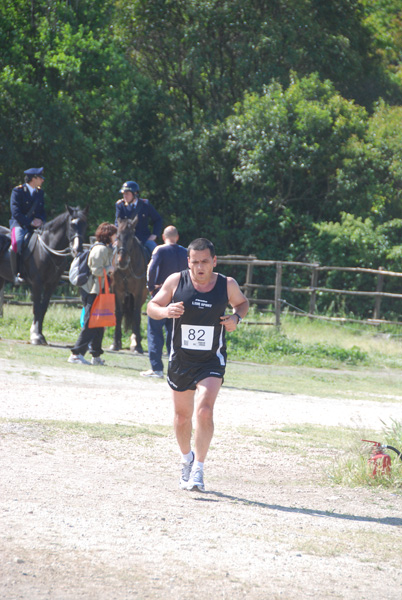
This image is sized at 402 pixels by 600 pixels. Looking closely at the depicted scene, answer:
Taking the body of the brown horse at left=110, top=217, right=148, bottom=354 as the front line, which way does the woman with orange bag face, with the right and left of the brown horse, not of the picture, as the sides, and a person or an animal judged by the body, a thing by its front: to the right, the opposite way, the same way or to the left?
to the left

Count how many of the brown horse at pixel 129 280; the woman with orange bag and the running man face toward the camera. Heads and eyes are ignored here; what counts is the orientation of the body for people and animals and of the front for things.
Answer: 2

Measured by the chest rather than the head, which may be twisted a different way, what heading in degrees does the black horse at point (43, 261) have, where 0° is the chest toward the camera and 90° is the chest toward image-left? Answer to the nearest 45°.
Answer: approximately 315°

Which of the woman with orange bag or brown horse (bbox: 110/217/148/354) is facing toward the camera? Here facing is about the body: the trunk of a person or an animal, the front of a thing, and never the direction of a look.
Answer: the brown horse

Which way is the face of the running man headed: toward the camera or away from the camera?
toward the camera

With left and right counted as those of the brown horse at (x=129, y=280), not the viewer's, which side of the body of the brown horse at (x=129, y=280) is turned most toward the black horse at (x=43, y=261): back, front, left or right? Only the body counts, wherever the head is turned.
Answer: right

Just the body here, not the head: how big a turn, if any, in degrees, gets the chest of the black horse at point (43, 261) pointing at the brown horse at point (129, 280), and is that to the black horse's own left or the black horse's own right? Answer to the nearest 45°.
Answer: approximately 45° to the black horse's own left

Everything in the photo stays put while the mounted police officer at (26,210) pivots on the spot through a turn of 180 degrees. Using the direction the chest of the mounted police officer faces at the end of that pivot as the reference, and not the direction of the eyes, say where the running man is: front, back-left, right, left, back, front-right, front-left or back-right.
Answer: back-left

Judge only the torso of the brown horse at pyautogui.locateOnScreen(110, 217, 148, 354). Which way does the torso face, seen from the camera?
toward the camera

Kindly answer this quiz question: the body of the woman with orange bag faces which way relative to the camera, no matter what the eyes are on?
to the viewer's right

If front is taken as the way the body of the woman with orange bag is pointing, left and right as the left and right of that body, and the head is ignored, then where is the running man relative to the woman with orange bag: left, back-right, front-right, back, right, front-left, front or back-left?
right

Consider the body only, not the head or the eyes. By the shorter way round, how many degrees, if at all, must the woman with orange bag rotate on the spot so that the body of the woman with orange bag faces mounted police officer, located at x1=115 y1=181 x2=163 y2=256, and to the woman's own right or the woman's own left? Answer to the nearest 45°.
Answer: approximately 90° to the woman's own left

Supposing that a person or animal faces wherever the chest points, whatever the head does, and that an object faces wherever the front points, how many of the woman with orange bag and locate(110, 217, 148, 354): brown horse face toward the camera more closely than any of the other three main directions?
1

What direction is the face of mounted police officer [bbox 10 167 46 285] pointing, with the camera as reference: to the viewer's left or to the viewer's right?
to the viewer's right

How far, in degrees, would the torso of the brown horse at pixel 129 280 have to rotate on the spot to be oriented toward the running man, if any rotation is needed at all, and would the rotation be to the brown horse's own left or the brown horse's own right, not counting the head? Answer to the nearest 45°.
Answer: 0° — it already faces them
